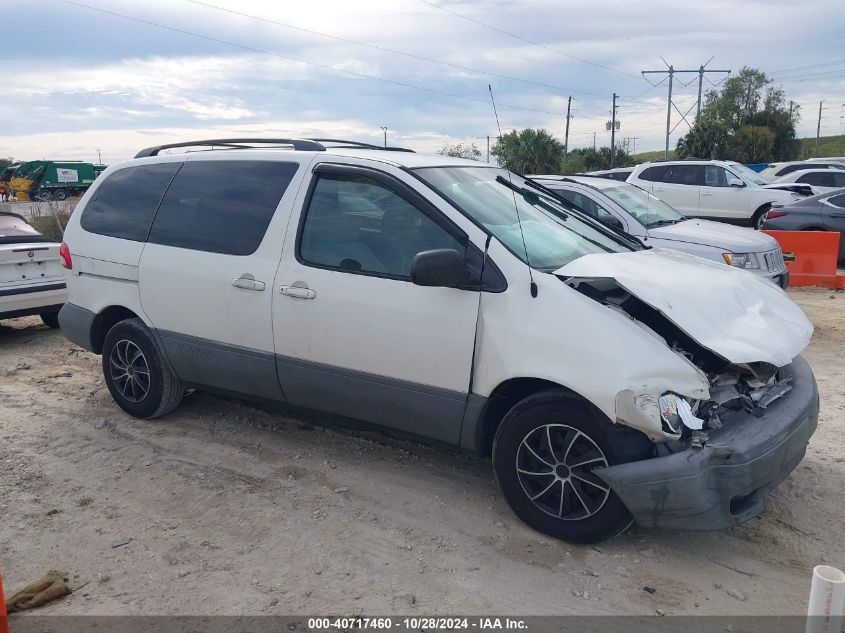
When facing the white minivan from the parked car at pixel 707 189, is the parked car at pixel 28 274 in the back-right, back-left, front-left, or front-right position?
front-right

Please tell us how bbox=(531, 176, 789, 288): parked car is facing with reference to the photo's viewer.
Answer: facing the viewer and to the right of the viewer

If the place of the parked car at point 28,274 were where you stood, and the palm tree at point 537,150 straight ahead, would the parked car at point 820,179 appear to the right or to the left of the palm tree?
right

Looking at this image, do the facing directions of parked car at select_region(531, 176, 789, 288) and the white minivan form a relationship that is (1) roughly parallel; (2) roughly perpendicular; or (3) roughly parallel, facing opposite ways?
roughly parallel

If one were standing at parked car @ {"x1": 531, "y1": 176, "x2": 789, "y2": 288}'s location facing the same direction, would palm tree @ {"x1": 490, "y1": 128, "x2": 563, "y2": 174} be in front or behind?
behind

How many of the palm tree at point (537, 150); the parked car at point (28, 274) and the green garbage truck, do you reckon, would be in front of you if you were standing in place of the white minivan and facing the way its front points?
0

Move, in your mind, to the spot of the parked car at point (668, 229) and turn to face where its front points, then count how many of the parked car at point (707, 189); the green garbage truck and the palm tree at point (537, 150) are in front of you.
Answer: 0

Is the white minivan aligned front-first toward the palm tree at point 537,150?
no

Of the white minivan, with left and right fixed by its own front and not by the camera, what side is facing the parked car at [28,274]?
back

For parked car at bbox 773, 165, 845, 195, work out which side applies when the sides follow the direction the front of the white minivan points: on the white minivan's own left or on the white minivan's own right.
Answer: on the white minivan's own left

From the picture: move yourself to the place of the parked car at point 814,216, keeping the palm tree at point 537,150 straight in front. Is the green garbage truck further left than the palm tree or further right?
left

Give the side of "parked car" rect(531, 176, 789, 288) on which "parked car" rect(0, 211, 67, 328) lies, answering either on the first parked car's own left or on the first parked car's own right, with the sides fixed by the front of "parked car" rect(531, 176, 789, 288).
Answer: on the first parked car's own right

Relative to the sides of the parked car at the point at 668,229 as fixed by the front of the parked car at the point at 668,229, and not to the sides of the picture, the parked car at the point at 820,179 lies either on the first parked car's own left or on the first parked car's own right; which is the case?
on the first parked car's own left

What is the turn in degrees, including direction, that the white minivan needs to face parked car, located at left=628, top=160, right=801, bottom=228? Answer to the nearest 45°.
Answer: approximately 90° to its left

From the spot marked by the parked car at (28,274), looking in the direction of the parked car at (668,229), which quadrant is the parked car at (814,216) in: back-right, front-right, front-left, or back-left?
front-left

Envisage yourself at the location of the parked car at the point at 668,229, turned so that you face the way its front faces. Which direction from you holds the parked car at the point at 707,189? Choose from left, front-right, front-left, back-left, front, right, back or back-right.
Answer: back-left

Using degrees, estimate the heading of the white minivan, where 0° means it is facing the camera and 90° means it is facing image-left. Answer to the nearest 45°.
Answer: approximately 315°

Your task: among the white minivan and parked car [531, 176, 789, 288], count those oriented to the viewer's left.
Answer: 0
